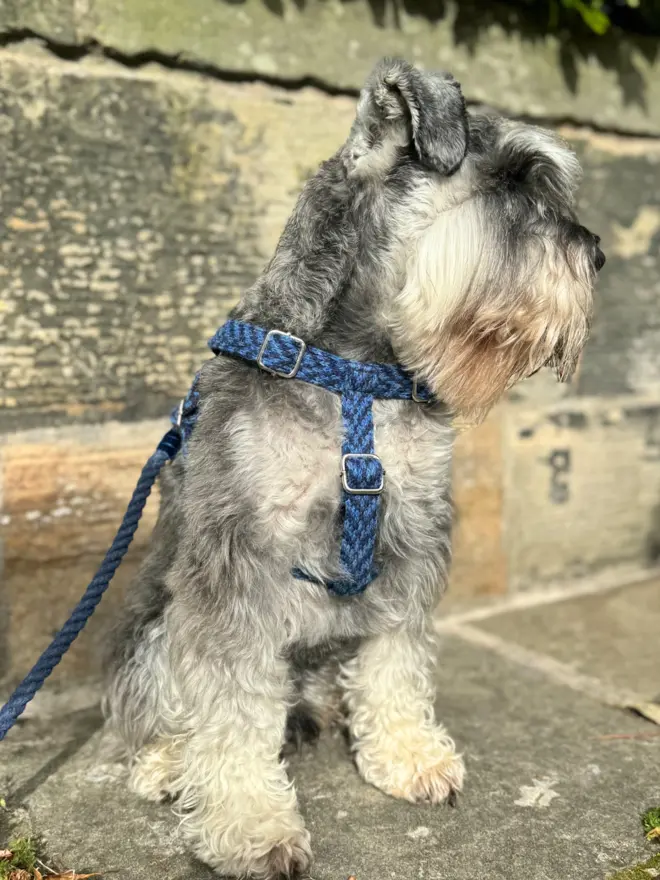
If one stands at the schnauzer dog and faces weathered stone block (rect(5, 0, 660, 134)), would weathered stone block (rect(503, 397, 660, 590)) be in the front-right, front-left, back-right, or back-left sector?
front-right

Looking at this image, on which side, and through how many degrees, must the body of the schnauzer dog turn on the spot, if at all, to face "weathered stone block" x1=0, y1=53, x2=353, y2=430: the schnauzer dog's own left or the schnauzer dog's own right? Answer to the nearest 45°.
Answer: approximately 180°

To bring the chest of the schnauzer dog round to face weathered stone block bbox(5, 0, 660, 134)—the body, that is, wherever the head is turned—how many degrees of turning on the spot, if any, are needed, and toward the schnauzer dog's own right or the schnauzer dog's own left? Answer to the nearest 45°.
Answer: approximately 135° to the schnauzer dog's own left

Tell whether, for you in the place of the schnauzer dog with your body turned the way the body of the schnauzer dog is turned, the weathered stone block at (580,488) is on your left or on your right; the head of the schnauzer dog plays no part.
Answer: on your left

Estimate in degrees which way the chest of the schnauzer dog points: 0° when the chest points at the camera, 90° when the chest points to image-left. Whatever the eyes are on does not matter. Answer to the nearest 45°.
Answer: approximately 315°
